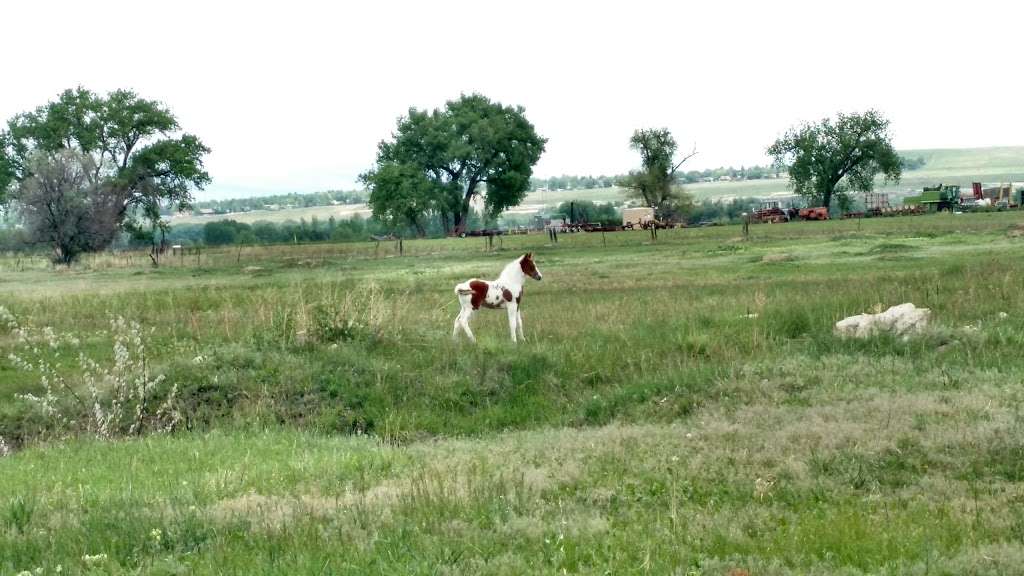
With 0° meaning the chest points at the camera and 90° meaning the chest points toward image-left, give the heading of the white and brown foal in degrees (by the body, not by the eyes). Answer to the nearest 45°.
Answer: approximately 270°

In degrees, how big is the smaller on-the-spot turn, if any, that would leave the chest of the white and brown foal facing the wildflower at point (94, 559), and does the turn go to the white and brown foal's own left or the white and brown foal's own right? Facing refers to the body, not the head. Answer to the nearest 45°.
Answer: approximately 90° to the white and brown foal's own right

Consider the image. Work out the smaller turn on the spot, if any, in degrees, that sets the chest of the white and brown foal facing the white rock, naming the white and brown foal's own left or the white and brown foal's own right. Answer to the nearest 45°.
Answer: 0° — it already faces it

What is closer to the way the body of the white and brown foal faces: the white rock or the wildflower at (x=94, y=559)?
the white rock
